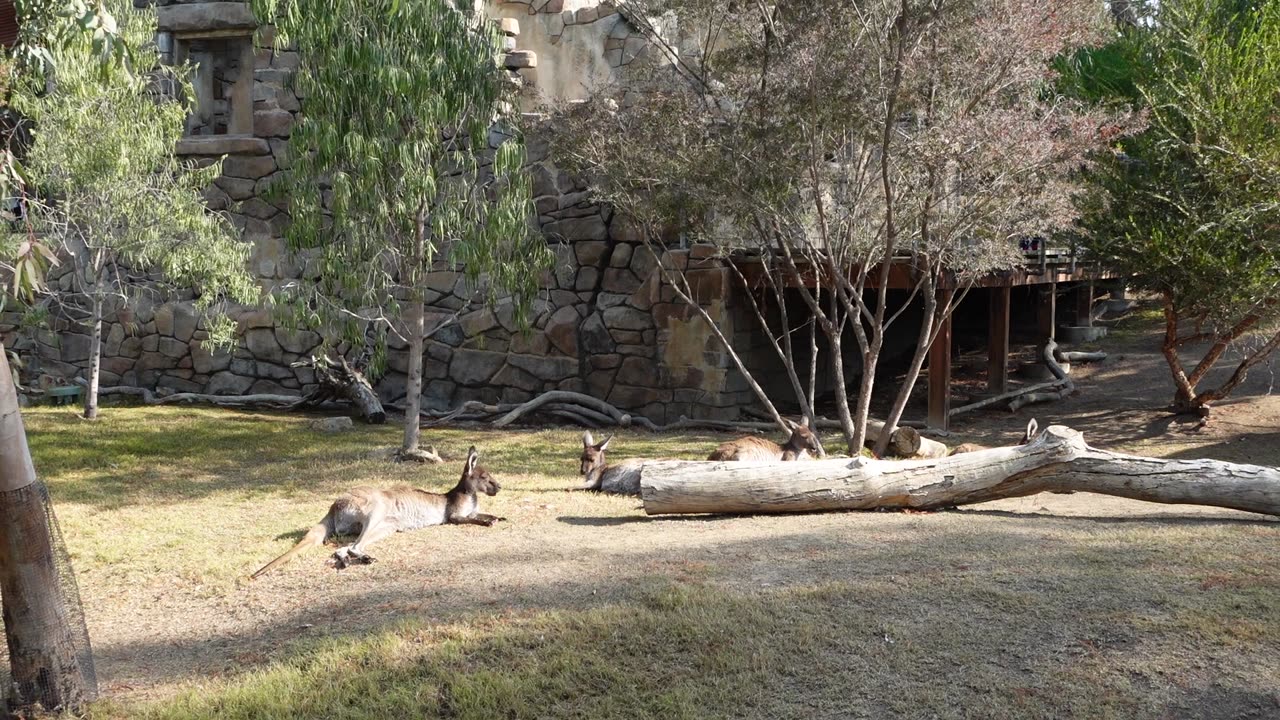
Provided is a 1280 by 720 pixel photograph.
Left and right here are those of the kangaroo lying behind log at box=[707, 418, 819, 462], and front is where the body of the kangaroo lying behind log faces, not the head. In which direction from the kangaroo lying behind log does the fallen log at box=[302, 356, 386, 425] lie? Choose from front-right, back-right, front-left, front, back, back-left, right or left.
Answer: back-left

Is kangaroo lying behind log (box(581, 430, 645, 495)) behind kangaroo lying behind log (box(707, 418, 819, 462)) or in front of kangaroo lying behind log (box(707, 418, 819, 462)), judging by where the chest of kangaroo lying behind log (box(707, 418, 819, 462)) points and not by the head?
behind

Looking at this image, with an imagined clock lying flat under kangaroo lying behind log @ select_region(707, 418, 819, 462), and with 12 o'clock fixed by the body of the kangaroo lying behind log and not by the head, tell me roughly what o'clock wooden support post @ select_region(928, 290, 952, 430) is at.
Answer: The wooden support post is roughly at 10 o'clock from the kangaroo lying behind log.

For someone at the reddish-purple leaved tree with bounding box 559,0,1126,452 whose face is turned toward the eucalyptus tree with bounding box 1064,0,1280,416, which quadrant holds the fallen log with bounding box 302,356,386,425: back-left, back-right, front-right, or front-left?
back-left

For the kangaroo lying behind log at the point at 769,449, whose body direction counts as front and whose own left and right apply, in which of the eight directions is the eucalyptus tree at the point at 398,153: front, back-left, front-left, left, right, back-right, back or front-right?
back

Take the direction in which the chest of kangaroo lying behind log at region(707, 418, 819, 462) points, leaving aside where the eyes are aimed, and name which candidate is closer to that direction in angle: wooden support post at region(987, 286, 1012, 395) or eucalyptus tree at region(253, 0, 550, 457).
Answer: the wooden support post

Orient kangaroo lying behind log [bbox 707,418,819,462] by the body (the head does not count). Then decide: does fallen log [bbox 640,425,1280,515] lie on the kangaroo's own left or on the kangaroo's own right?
on the kangaroo's own right

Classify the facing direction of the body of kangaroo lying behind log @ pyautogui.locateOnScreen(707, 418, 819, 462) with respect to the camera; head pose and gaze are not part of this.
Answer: to the viewer's right

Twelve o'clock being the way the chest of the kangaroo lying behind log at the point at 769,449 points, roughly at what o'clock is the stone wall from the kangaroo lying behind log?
The stone wall is roughly at 8 o'clock from the kangaroo lying behind log.

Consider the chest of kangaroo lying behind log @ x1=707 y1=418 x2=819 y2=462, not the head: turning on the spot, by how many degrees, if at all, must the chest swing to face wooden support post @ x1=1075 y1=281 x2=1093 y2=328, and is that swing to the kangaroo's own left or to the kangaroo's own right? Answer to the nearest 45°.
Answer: approximately 45° to the kangaroo's own left

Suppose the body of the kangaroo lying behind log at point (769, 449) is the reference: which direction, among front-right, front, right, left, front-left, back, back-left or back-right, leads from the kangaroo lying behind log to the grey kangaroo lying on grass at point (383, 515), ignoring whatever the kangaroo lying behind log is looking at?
back-right
